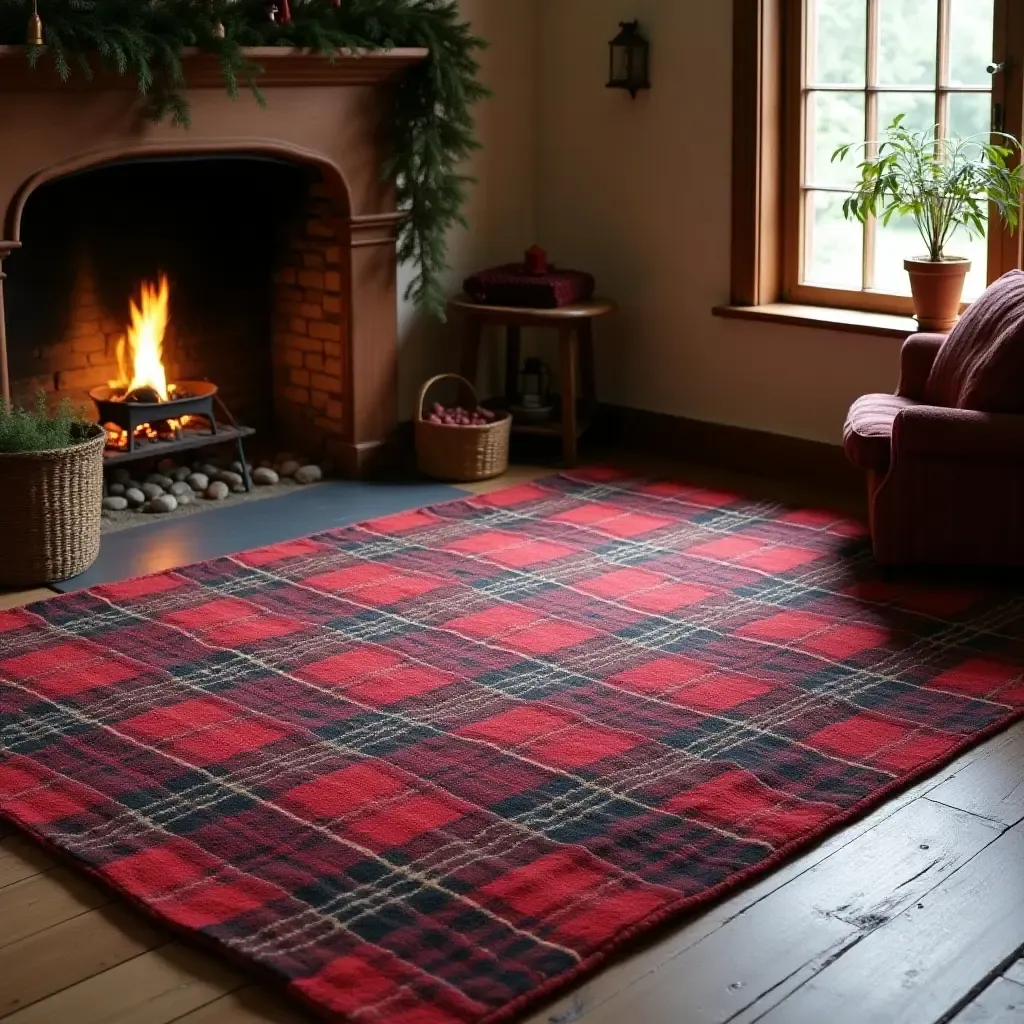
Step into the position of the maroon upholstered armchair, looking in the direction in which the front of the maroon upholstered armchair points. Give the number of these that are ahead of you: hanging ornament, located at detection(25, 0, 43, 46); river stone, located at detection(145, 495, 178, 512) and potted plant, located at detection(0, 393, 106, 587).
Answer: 3

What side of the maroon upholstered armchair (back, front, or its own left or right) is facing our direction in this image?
left

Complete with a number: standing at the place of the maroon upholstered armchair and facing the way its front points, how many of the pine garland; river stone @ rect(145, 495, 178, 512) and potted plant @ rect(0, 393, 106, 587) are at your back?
0

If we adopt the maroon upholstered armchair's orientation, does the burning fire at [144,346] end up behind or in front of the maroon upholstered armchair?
in front

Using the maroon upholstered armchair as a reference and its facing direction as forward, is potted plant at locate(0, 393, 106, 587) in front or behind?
in front

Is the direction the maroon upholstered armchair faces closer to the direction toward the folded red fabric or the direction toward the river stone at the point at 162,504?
the river stone

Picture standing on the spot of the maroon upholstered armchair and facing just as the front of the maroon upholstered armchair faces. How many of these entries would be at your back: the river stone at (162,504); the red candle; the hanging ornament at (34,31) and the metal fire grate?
0

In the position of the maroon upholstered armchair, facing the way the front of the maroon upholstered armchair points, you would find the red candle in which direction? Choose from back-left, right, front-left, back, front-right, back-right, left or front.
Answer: front-right

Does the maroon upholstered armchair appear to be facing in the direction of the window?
no

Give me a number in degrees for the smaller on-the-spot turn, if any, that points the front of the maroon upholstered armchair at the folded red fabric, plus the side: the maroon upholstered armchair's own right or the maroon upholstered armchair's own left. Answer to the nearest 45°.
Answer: approximately 45° to the maroon upholstered armchair's own right

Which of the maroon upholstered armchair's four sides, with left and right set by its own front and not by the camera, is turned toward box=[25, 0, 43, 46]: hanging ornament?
front

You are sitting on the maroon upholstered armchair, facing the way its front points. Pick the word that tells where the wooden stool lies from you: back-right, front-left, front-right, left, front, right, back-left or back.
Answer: front-right

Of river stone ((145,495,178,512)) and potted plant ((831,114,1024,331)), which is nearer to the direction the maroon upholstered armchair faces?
the river stone

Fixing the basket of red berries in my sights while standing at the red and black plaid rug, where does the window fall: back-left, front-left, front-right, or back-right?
front-right

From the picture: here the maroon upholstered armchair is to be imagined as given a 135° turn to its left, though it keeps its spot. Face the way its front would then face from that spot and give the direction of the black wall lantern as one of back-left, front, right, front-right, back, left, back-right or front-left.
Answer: back

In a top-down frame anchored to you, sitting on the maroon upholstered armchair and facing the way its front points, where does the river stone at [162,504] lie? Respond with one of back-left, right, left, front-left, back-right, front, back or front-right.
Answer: front
